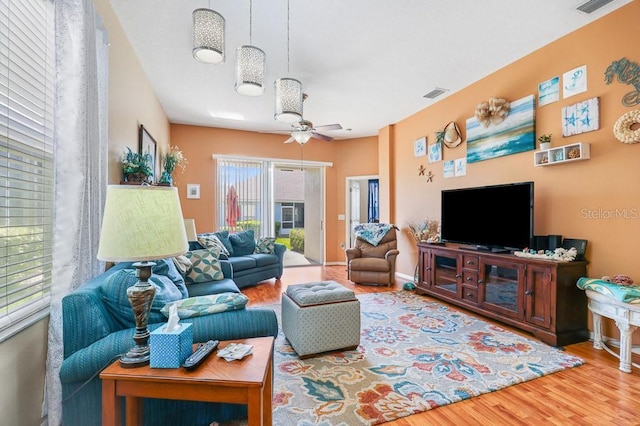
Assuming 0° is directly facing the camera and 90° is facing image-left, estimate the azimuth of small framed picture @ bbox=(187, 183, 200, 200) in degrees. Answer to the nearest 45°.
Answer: approximately 0°

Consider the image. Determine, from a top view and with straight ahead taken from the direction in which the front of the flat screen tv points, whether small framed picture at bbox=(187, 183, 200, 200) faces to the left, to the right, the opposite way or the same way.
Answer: to the left

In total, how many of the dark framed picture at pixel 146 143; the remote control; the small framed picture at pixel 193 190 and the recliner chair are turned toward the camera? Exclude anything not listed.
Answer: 2

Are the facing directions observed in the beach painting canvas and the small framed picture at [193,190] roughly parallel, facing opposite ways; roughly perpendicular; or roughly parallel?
roughly perpendicular

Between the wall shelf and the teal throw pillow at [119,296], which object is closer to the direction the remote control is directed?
the wall shelf

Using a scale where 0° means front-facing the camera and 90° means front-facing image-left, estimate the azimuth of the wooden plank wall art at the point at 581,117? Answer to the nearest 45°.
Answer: approximately 45°

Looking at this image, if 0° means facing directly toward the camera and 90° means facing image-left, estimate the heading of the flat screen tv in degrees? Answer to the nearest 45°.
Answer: approximately 45°
